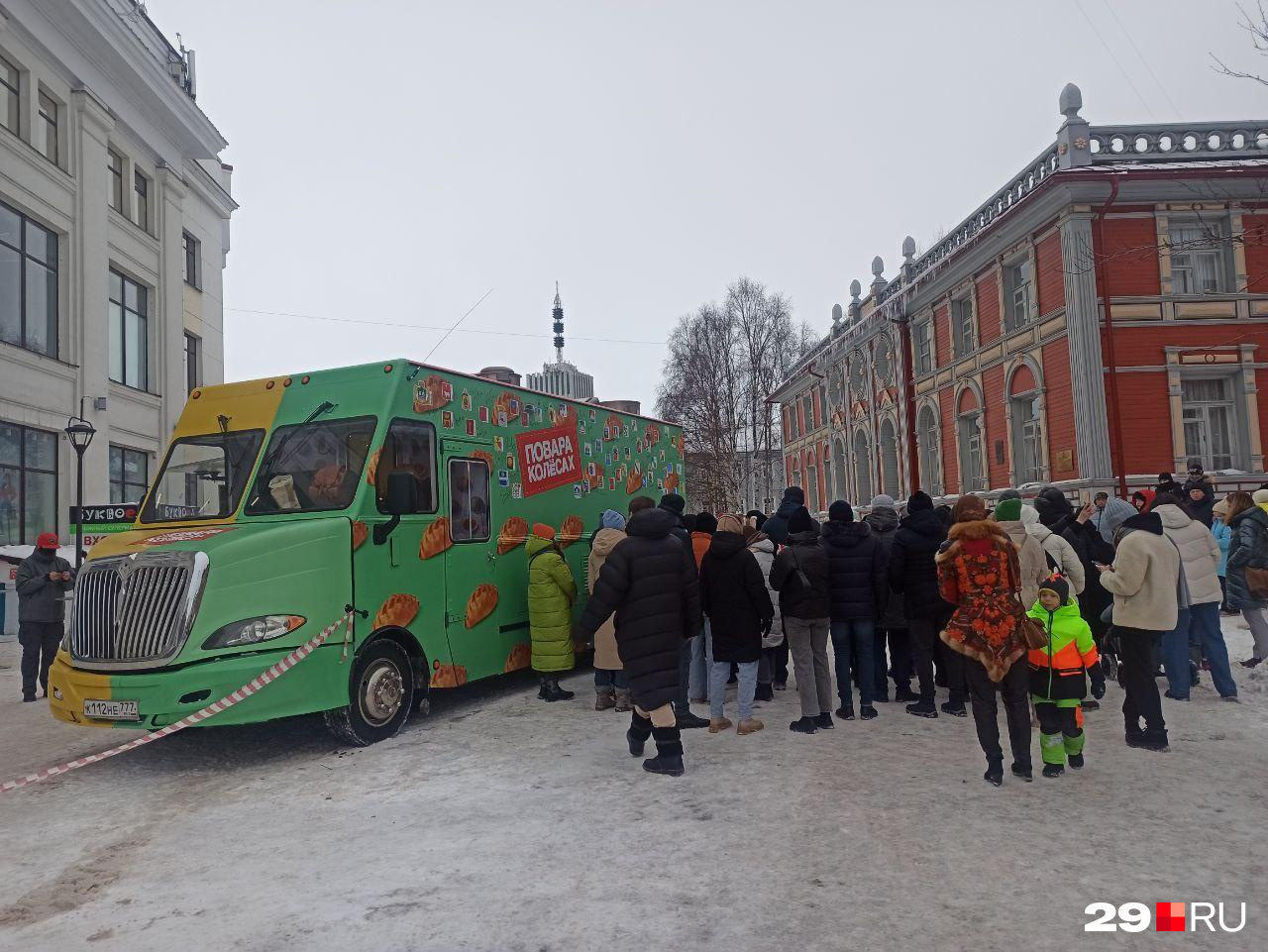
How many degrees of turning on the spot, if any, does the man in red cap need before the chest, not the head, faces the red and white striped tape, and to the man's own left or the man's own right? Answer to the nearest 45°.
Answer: approximately 45° to the man's own right

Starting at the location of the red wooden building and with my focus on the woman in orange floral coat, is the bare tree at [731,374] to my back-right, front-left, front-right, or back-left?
back-right

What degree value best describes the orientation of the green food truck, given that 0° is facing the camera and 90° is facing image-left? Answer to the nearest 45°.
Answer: approximately 45°

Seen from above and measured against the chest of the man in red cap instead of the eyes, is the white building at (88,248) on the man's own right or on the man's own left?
on the man's own left

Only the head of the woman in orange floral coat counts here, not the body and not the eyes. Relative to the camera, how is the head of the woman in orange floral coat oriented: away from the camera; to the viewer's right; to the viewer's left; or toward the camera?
away from the camera

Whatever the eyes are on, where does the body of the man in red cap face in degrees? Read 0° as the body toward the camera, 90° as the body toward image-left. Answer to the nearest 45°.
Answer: approximately 315°

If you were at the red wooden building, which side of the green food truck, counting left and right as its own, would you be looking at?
back

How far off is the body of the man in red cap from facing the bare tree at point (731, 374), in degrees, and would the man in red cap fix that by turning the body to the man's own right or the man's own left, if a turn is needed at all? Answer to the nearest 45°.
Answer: approximately 90° to the man's own left

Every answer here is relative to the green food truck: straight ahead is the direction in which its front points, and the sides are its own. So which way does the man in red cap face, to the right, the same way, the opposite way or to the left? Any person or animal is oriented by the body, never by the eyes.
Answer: to the left
